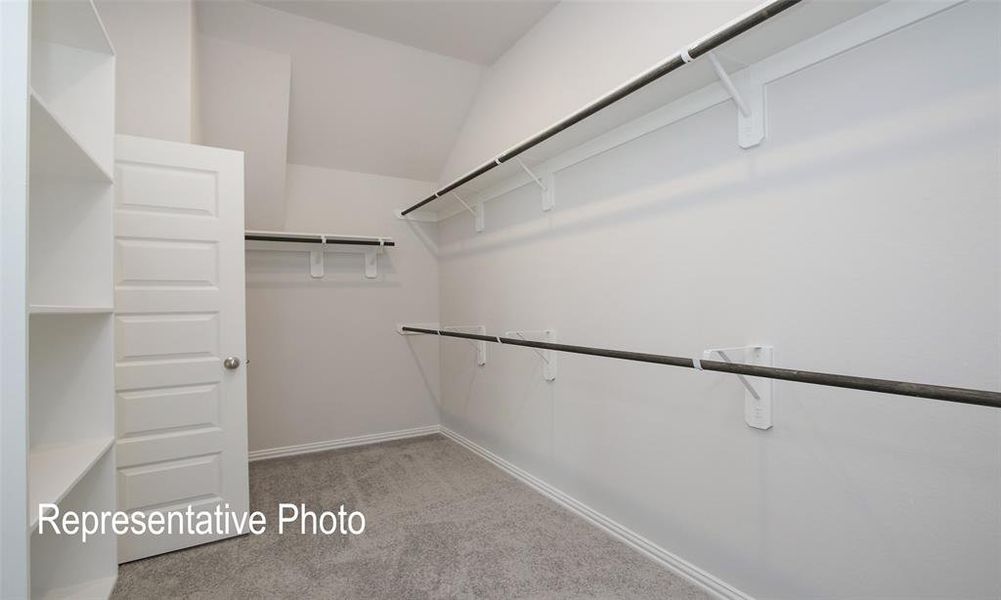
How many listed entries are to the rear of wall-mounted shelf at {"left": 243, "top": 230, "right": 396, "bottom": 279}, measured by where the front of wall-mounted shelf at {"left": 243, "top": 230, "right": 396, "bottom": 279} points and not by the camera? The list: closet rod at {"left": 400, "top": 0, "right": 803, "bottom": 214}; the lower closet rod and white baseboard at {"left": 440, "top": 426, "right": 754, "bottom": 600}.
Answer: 0

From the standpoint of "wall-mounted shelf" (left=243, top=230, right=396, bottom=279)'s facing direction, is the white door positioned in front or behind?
in front

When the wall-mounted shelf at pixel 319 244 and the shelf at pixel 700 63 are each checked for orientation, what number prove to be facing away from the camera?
0

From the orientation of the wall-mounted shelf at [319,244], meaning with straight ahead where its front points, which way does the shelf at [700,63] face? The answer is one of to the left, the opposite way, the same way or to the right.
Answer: to the right

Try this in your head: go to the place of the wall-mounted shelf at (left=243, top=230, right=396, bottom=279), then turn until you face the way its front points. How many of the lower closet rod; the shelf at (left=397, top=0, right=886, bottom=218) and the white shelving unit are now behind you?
0

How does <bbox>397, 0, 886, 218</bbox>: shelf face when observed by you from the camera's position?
facing the viewer and to the left of the viewer

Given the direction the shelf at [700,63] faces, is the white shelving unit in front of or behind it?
in front

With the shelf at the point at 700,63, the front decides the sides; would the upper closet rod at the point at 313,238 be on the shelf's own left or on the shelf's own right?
on the shelf's own right

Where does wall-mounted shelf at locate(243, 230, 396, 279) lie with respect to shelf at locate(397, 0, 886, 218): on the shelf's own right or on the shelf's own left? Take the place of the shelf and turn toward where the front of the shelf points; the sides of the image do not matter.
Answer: on the shelf's own right

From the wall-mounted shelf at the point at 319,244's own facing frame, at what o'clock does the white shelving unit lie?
The white shelving unit is roughly at 1 o'clock from the wall-mounted shelf.

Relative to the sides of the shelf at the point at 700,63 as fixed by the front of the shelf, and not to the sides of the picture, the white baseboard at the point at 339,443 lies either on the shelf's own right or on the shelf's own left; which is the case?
on the shelf's own right

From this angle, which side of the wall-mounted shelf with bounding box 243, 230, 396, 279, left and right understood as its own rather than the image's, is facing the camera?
front

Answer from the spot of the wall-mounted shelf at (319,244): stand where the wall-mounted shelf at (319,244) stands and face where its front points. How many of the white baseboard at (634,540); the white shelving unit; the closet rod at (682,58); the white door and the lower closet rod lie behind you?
0
